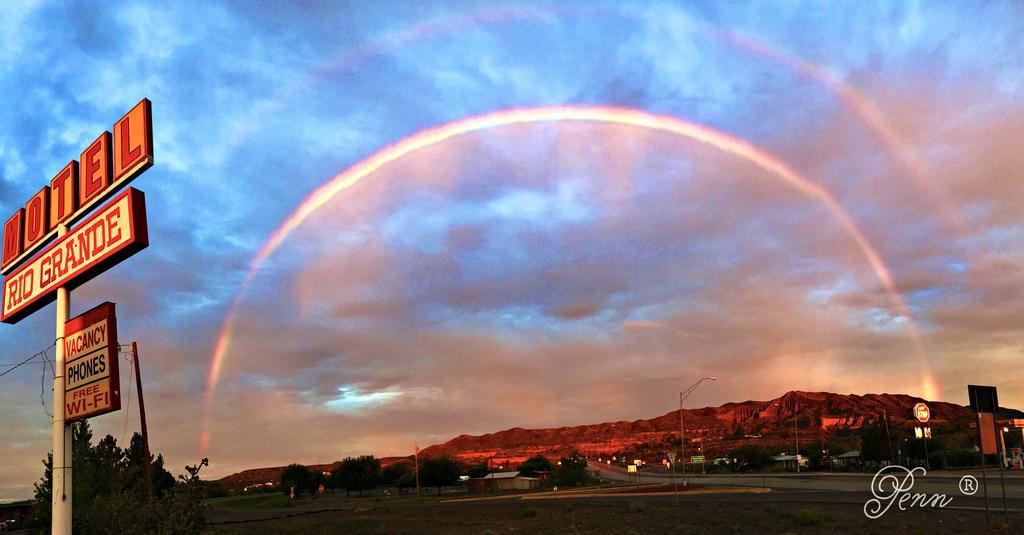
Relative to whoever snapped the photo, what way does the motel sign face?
facing the viewer and to the left of the viewer
